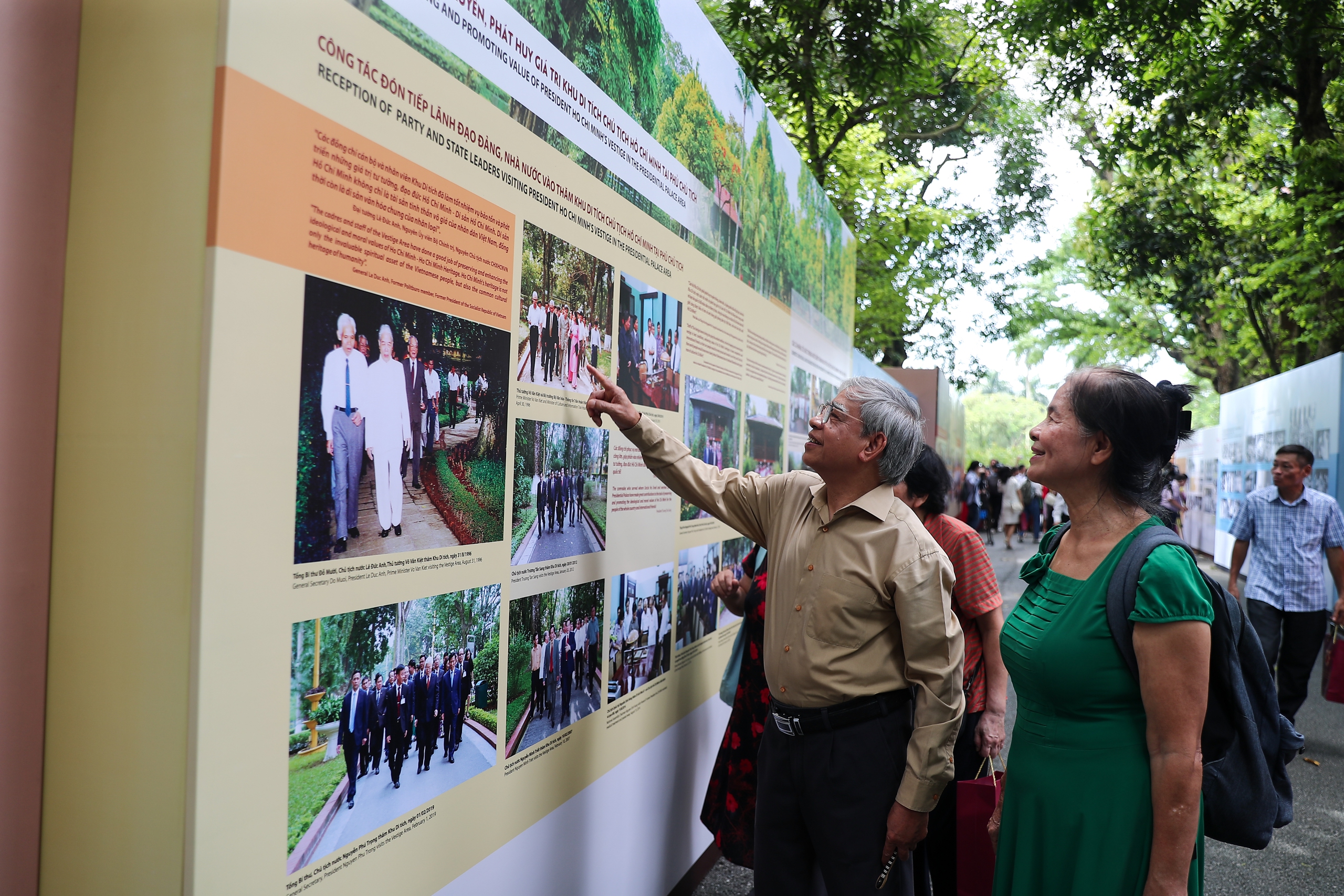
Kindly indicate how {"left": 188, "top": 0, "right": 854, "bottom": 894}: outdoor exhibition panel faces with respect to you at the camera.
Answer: facing the viewer and to the right of the viewer

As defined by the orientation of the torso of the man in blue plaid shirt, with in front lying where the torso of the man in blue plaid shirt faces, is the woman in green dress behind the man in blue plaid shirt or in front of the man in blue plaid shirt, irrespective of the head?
in front

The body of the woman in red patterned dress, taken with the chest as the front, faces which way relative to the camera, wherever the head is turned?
to the viewer's left

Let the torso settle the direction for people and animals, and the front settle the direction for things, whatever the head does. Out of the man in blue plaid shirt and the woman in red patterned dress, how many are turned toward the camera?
1

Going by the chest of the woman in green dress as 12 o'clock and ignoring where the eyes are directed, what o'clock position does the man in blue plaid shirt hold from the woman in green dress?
The man in blue plaid shirt is roughly at 5 o'clock from the woman in green dress.

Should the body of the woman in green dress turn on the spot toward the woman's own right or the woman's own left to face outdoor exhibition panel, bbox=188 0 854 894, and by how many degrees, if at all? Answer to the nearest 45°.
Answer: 0° — they already face it

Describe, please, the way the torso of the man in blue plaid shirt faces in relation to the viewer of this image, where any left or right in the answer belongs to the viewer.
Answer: facing the viewer

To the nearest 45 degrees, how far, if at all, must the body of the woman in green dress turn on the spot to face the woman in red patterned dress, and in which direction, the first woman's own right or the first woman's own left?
approximately 90° to the first woman's own right

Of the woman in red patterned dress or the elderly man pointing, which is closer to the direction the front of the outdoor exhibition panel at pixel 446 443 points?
the elderly man pointing

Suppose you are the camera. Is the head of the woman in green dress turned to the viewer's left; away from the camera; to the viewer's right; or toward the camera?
to the viewer's left

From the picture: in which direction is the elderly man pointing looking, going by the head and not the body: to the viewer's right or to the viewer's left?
to the viewer's left

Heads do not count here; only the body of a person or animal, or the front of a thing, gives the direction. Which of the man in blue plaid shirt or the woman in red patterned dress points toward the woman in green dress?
the man in blue plaid shirt
